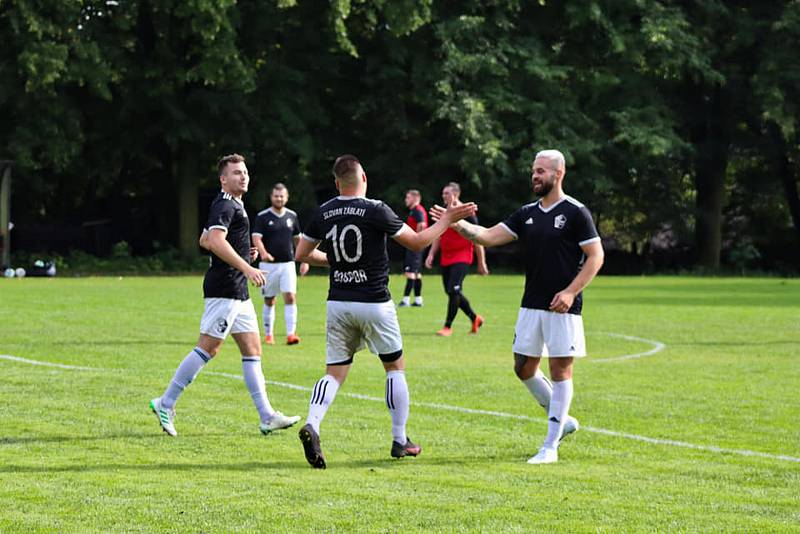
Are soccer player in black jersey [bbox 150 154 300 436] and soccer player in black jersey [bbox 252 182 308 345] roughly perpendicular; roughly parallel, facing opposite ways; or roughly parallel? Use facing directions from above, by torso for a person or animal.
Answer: roughly perpendicular

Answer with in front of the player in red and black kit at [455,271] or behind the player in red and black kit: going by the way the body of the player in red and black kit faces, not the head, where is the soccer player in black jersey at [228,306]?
in front

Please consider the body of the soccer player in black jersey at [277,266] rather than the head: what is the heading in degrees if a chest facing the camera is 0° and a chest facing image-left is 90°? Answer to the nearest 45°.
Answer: approximately 0°

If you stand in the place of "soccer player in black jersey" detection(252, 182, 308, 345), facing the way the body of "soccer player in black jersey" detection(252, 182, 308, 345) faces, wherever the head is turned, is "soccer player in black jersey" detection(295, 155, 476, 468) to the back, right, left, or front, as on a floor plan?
front

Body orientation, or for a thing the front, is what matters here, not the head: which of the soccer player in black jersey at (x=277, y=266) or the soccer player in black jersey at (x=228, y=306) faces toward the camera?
the soccer player in black jersey at (x=277, y=266)

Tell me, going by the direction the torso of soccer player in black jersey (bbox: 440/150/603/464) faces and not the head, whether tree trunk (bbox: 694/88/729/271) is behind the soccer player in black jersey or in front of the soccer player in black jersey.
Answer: behind

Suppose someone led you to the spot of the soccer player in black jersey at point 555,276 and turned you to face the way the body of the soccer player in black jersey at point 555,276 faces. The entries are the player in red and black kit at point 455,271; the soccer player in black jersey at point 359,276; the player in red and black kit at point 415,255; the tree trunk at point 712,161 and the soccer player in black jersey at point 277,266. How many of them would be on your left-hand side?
0

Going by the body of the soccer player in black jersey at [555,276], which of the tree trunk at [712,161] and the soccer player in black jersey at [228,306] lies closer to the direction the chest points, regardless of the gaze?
the soccer player in black jersey

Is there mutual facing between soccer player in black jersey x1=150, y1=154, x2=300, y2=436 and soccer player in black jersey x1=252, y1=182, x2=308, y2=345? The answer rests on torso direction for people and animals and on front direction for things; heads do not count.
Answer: no

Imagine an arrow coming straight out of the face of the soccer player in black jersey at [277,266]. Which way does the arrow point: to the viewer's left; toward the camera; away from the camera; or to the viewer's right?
toward the camera

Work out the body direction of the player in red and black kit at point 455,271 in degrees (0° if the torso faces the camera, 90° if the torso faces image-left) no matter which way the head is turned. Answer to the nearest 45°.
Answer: approximately 45°

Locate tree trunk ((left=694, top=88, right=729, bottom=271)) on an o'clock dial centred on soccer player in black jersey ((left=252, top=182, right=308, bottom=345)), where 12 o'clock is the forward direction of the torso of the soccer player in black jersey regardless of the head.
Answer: The tree trunk is roughly at 7 o'clock from the soccer player in black jersey.

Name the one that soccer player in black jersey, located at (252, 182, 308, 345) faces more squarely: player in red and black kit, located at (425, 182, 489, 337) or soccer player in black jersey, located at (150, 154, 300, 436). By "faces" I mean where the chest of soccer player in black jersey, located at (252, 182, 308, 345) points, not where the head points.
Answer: the soccer player in black jersey

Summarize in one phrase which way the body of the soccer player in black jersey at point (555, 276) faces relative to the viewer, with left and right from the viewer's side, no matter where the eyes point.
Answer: facing the viewer and to the left of the viewer

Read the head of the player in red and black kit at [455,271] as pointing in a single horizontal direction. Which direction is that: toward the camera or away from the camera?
toward the camera

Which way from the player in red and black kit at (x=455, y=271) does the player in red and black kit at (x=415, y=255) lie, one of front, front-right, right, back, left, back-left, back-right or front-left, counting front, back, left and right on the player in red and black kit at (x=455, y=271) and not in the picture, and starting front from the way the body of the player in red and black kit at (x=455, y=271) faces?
back-right

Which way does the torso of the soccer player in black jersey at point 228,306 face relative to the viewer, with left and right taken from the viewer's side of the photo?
facing to the right of the viewer

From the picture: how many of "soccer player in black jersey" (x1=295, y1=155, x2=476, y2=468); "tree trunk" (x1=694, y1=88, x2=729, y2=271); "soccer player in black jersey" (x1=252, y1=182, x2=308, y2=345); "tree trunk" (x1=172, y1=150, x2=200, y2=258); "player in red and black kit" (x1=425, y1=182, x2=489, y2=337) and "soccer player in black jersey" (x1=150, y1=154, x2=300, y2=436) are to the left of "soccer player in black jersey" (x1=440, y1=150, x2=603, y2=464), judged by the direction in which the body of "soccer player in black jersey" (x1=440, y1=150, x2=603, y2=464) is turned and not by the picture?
0
